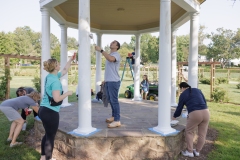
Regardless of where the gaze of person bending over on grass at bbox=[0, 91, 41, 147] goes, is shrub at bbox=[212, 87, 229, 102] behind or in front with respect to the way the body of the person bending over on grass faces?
in front

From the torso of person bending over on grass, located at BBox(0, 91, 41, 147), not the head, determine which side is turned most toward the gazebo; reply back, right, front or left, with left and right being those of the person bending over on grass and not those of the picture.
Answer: front

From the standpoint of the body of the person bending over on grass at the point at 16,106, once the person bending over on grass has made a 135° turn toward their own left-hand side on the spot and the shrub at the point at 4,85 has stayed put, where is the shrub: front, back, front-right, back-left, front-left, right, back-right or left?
front-right

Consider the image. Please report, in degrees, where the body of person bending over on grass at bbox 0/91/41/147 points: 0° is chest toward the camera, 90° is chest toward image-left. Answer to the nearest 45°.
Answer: approximately 270°

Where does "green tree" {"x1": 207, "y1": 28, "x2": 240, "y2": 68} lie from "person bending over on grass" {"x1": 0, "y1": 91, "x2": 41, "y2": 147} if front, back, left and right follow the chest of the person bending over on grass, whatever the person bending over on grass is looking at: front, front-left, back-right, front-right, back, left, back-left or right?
front-left

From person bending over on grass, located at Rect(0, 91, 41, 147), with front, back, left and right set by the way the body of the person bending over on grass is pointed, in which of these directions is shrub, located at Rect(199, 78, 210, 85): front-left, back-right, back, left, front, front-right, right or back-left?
front-left

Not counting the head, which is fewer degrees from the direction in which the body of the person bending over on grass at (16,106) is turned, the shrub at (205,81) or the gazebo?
the gazebo
